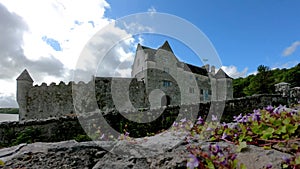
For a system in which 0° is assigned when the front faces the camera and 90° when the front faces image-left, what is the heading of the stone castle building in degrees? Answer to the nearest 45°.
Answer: approximately 315°
